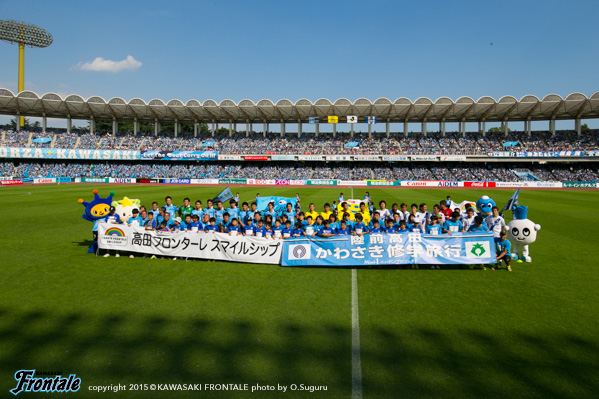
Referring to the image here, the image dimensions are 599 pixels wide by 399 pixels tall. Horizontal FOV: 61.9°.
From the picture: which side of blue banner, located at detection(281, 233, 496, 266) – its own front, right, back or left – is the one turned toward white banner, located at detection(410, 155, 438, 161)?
back

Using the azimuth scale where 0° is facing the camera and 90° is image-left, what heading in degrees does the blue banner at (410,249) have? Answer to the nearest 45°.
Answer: approximately 0°

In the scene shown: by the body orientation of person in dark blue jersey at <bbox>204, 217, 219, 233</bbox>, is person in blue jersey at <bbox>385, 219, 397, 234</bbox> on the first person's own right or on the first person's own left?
on the first person's own left

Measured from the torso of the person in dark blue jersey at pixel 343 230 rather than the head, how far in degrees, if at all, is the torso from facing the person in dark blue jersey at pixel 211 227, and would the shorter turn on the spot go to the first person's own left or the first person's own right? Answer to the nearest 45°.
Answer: approximately 90° to the first person's own right

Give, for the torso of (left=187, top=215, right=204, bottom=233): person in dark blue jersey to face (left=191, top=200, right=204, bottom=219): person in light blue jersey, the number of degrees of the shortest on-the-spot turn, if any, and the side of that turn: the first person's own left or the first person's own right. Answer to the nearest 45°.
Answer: approximately 180°

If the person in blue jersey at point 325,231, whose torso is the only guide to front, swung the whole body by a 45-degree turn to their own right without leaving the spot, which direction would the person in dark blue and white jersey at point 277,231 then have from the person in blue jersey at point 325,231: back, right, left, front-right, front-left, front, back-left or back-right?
front-right
